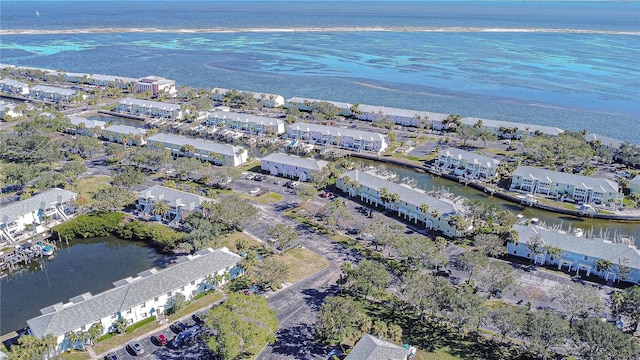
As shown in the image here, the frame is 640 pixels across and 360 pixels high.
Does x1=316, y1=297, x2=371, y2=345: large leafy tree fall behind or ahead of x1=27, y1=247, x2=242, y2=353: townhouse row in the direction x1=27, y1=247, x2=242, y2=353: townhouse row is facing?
ahead

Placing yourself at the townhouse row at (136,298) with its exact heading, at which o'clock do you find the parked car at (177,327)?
The parked car is roughly at 12 o'clock from the townhouse row.

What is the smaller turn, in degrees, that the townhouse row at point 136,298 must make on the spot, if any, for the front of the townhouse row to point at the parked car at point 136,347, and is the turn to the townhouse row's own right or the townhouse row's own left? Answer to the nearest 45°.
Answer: approximately 45° to the townhouse row's own right

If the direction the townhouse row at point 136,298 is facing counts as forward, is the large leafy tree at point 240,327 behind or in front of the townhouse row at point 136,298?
in front

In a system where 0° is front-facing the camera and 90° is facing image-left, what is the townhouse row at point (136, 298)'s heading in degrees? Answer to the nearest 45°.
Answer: approximately 315°

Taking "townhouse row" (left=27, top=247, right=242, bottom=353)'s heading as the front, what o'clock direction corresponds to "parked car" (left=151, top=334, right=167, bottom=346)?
The parked car is roughly at 1 o'clock from the townhouse row.
